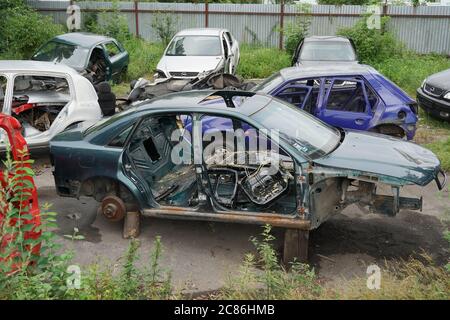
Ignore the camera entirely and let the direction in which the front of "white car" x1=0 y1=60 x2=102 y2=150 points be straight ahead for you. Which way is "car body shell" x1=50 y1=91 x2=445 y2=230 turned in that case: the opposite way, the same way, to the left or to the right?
the opposite way

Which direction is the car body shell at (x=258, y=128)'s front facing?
to the viewer's right

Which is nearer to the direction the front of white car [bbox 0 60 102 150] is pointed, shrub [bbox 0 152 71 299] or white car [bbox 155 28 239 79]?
the shrub

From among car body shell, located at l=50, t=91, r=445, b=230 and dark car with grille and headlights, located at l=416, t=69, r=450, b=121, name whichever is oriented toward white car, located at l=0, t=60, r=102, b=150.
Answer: dark car with grille and headlights, located at l=416, t=69, r=450, b=121

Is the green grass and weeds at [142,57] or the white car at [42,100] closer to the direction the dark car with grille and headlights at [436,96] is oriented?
the white car

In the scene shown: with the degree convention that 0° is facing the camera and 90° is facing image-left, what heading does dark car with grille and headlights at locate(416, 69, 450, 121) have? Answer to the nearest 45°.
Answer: approximately 45°

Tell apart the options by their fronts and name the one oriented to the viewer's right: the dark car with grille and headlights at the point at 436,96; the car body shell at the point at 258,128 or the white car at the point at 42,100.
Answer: the car body shell at the point at 258,128
